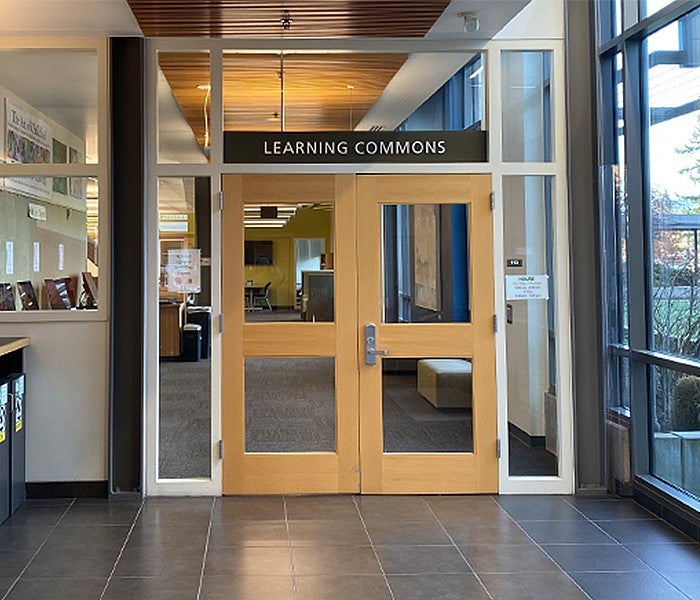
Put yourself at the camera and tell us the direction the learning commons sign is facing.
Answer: facing the viewer

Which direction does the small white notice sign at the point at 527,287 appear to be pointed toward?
toward the camera

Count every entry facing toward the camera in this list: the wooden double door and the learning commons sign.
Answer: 2

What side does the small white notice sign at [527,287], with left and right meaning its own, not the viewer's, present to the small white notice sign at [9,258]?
right

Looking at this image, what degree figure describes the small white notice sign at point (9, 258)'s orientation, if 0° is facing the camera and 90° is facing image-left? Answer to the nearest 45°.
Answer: approximately 0°

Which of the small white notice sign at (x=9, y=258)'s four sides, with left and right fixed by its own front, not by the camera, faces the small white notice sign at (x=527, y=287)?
left

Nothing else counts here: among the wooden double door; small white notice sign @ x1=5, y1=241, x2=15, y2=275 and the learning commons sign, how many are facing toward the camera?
2

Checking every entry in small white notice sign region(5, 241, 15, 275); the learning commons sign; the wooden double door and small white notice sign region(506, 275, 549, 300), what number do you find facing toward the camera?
3

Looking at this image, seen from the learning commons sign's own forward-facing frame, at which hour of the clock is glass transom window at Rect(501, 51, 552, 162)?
The glass transom window is roughly at 9 o'clock from the learning commons sign.
